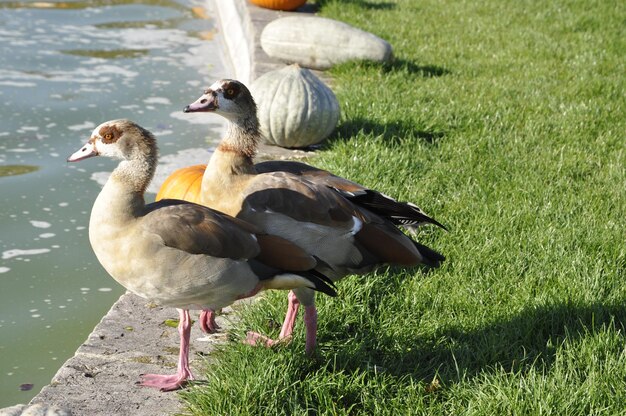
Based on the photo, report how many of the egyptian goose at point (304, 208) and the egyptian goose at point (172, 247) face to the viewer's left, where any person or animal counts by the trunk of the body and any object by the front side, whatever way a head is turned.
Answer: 2

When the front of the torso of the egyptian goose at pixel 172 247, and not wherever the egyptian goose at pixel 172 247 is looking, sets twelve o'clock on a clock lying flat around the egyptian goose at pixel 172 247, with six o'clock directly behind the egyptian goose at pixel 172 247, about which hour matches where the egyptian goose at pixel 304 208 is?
the egyptian goose at pixel 304 208 is roughly at 5 o'clock from the egyptian goose at pixel 172 247.

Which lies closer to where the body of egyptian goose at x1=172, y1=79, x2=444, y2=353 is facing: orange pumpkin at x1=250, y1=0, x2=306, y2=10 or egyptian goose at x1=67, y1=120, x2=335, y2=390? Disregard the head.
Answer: the egyptian goose

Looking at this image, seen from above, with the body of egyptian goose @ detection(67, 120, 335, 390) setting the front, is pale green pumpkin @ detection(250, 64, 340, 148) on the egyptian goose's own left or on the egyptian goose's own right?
on the egyptian goose's own right

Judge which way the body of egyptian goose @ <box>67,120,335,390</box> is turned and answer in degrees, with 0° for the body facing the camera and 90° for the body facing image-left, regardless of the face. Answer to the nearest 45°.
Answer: approximately 90°

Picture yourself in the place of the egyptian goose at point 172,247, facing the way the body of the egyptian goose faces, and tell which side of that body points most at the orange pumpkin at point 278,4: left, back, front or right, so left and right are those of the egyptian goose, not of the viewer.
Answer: right

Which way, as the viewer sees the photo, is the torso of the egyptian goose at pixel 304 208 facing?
to the viewer's left

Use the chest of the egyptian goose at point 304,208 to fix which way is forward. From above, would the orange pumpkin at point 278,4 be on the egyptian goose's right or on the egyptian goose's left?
on the egyptian goose's right

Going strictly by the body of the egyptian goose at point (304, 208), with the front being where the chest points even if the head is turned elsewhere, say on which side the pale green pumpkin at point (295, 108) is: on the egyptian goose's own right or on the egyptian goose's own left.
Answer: on the egyptian goose's own right
